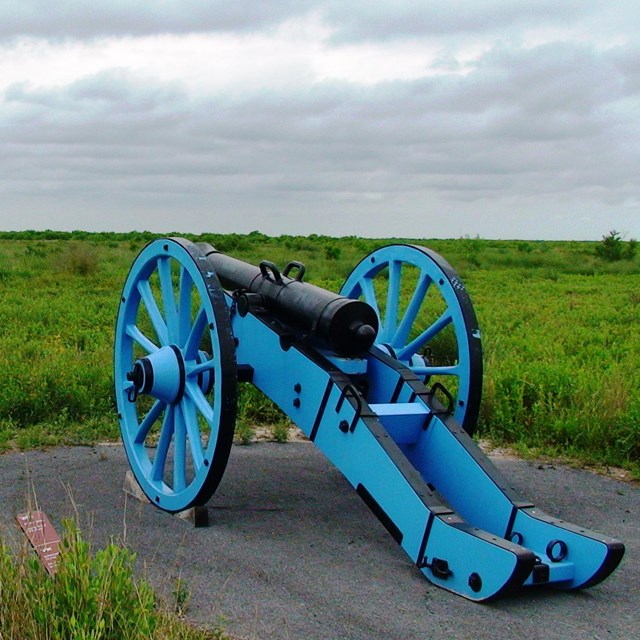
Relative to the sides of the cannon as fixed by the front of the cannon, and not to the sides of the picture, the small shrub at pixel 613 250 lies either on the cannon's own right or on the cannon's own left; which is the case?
on the cannon's own right

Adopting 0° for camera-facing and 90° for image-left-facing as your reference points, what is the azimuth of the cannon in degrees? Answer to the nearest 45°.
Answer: approximately 135°
